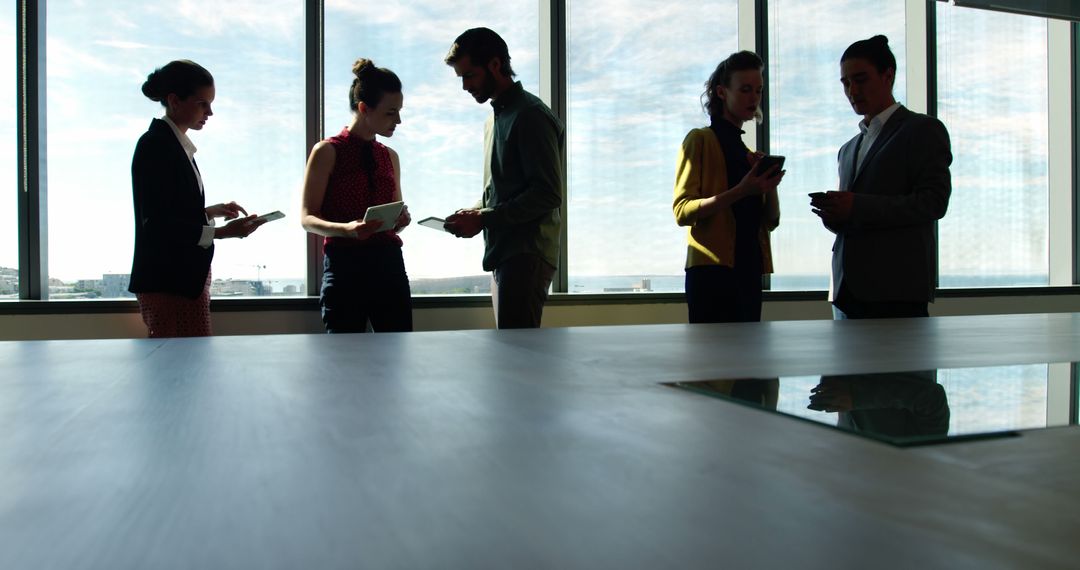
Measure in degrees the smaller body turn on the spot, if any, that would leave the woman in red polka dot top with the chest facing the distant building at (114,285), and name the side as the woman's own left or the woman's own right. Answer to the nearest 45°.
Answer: approximately 180°

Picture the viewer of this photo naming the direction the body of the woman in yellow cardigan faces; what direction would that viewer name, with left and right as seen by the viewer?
facing the viewer and to the right of the viewer

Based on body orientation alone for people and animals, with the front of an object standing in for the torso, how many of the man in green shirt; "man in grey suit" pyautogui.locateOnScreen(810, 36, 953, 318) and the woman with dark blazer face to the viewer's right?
1

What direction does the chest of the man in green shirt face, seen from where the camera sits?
to the viewer's left

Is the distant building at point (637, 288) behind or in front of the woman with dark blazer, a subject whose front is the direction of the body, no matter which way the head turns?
in front

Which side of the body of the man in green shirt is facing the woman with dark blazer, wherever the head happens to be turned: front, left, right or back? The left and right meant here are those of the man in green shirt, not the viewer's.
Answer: front

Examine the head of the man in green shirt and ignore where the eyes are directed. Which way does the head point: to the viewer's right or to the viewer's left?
to the viewer's left

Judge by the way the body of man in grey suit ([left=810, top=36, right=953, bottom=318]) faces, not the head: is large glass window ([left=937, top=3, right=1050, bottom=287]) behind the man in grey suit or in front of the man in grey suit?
behind

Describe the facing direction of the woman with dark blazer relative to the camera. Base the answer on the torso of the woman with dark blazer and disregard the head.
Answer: to the viewer's right

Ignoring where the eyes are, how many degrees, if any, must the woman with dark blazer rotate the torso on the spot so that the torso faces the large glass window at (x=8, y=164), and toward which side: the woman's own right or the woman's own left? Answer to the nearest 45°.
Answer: approximately 135° to the woman's own left

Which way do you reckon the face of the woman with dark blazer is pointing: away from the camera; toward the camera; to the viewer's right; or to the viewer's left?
to the viewer's right

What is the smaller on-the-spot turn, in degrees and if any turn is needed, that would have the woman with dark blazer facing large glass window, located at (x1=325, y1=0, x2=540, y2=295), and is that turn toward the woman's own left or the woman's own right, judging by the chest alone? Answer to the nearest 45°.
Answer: approximately 45° to the woman's own left

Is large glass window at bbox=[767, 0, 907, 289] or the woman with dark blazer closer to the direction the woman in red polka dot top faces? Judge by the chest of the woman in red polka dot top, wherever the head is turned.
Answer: the large glass window
